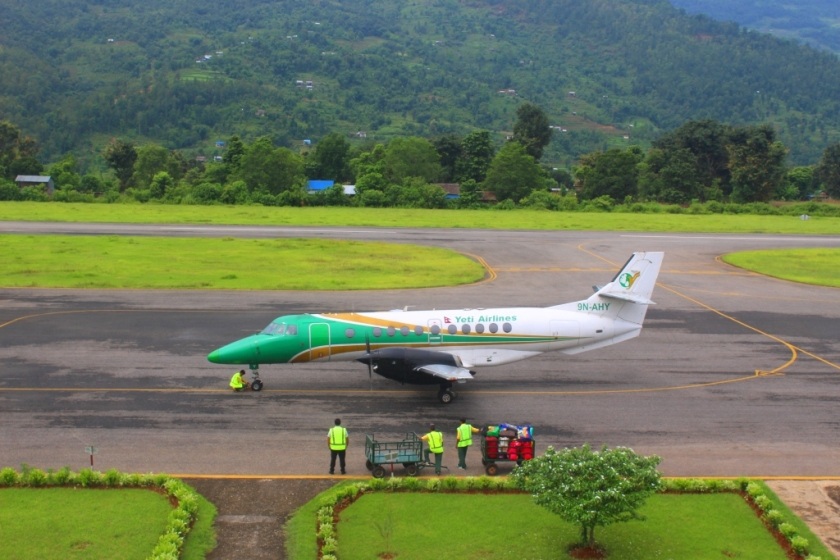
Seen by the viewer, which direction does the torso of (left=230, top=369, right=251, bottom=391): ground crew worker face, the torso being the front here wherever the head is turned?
to the viewer's right

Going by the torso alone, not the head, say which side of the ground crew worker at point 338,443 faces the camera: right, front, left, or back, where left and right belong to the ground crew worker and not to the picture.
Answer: back

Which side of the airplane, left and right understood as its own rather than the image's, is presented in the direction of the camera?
left

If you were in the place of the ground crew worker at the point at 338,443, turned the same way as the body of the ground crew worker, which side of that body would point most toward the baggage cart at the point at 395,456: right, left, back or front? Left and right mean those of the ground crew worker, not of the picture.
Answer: right

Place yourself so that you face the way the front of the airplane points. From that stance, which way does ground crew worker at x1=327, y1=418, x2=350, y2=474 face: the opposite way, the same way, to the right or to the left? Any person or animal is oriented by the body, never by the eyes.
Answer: to the right

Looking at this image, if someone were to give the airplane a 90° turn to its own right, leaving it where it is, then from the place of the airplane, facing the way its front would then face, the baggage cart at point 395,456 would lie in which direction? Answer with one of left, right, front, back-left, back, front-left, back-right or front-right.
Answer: back

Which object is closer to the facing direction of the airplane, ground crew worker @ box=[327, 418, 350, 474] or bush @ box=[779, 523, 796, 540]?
the ground crew worker

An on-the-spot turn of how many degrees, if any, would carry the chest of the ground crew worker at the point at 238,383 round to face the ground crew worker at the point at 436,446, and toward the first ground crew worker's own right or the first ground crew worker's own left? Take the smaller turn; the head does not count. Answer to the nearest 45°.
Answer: approximately 45° to the first ground crew worker's own right

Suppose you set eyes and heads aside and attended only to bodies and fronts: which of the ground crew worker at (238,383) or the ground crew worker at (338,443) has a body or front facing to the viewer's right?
the ground crew worker at (238,383)

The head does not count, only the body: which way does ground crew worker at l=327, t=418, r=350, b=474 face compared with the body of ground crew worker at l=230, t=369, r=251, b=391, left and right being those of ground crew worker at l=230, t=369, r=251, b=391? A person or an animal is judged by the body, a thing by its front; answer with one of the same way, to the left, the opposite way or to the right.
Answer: to the left
